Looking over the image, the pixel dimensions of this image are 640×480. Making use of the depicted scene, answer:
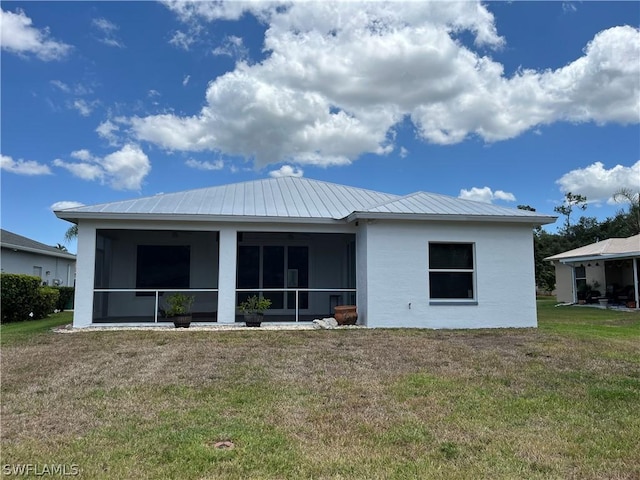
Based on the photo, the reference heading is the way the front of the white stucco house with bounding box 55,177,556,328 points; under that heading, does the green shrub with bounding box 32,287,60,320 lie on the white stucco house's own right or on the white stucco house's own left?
on the white stucco house's own left

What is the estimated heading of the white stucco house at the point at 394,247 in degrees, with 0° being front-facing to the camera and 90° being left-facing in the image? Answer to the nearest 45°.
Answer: approximately 180°

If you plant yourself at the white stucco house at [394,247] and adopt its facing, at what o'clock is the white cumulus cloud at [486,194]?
The white cumulus cloud is roughly at 1 o'clock from the white stucco house.

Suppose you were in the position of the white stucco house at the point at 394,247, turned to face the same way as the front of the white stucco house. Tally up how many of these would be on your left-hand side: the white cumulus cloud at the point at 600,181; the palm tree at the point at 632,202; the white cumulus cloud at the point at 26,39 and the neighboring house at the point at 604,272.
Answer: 1

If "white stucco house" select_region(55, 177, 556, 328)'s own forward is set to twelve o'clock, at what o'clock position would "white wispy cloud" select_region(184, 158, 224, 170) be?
The white wispy cloud is roughly at 11 o'clock from the white stucco house.

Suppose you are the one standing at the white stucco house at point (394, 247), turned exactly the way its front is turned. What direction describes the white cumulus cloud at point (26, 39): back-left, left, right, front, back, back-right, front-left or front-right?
left

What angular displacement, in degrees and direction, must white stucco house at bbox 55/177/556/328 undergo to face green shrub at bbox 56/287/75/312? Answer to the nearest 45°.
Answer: approximately 45° to its left

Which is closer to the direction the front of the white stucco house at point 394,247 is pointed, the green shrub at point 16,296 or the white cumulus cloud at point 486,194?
the white cumulus cloud

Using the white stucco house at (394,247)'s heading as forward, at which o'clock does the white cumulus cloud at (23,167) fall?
The white cumulus cloud is roughly at 10 o'clock from the white stucco house.

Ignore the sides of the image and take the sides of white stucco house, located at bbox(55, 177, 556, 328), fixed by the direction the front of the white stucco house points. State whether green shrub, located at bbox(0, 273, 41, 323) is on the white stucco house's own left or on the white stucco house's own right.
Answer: on the white stucco house's own left
